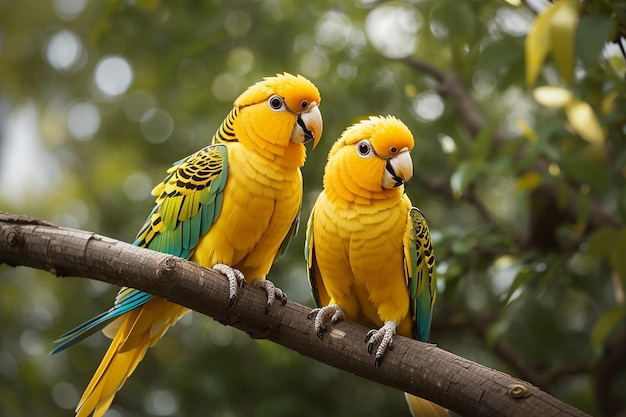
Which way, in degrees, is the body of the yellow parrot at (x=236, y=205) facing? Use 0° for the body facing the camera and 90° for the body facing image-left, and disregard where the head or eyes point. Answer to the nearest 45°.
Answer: approximately 315°

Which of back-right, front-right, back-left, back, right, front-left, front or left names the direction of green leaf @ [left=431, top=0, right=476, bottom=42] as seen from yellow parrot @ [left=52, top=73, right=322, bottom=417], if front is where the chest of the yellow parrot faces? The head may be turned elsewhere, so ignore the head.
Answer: left

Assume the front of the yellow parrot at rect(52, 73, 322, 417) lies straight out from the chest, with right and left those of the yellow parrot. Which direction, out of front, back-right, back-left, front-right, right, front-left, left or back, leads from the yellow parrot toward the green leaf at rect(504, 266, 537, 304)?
front-left

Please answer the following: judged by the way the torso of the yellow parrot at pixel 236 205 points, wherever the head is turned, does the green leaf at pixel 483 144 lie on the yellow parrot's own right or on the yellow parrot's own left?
on the yellow parrot's own left

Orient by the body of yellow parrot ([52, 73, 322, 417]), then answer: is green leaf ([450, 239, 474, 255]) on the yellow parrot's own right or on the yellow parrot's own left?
on the yellow parrot's own left

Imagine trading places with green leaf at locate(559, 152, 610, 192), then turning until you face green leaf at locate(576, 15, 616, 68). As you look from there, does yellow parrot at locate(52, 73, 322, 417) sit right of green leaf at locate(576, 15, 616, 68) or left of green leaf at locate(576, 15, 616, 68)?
right

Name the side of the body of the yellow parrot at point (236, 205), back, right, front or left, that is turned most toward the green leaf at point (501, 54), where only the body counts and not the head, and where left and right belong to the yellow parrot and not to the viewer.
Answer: left
